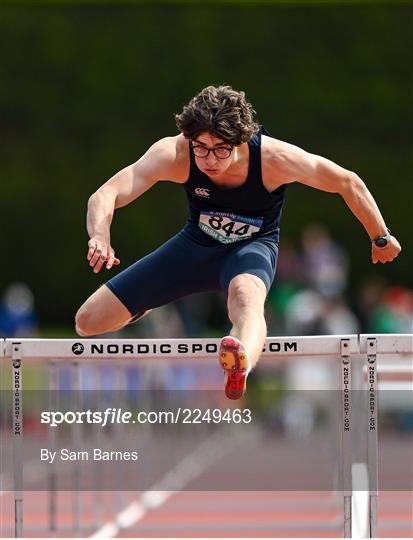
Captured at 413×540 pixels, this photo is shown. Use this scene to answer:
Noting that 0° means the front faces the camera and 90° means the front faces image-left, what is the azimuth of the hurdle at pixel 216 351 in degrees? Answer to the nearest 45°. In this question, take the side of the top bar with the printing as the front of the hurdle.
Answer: approximately 0°

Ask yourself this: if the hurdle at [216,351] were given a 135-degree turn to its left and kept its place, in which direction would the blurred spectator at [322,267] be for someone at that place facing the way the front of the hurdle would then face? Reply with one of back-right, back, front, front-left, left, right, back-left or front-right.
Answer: front-left

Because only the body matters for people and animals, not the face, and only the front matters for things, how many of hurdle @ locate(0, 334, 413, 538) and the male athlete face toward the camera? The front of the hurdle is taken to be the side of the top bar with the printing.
2

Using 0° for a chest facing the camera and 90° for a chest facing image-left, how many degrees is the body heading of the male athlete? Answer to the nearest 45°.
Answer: approximately 0°

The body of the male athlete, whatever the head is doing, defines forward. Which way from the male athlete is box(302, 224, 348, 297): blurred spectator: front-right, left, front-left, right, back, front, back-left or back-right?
back
